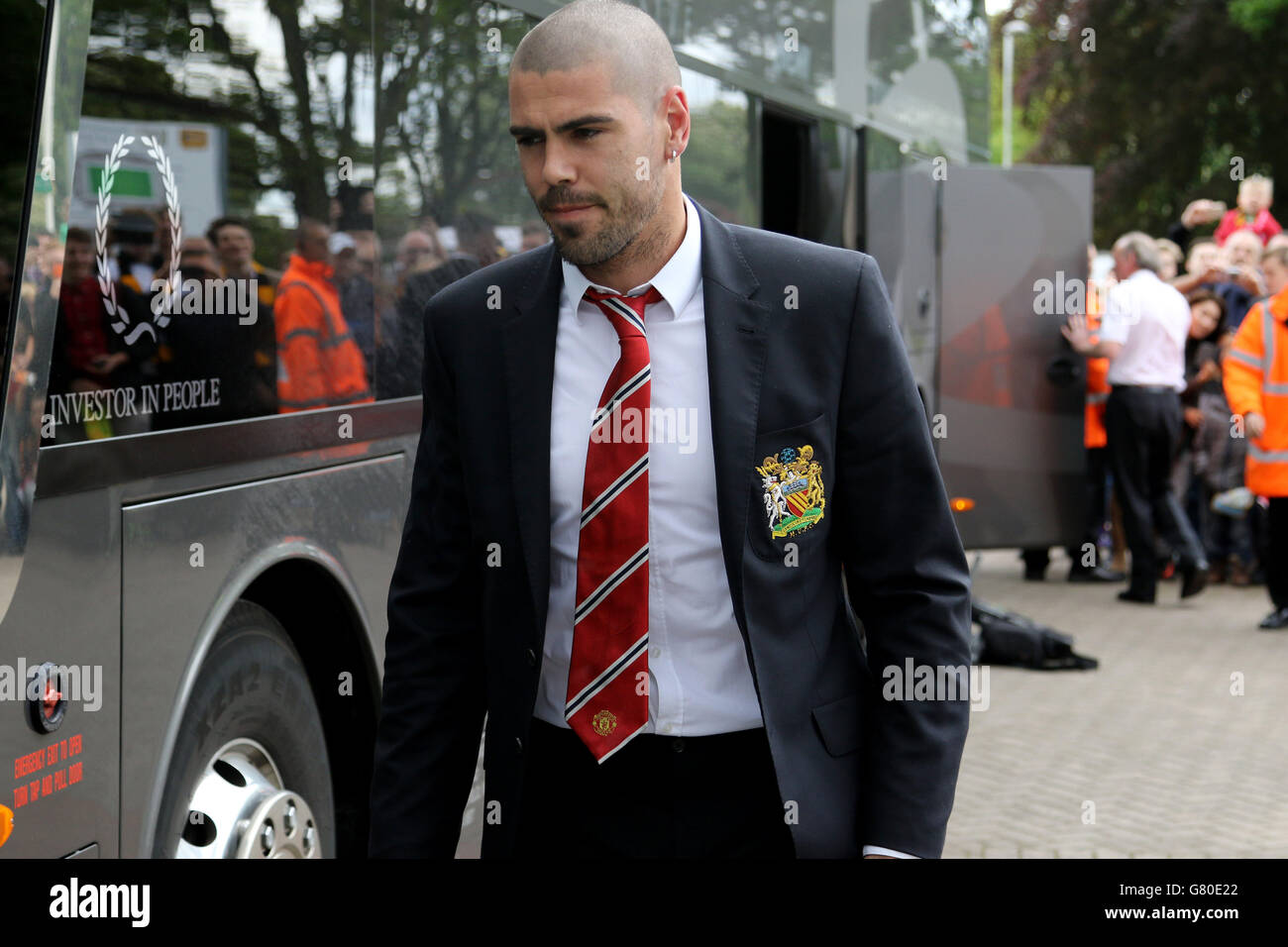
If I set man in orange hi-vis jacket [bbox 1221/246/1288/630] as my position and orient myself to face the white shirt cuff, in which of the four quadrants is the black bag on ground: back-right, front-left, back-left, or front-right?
front-right

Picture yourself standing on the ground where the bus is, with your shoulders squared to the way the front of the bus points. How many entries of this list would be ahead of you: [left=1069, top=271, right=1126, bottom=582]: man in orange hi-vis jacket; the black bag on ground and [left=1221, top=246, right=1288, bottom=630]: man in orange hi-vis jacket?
0

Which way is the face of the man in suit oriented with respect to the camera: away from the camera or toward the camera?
toward the camera

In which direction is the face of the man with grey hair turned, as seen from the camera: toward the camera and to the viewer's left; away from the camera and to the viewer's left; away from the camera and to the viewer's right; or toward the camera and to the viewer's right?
away from the camera and to the viewer's left

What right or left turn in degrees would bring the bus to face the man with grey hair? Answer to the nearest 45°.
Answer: approximately 180°

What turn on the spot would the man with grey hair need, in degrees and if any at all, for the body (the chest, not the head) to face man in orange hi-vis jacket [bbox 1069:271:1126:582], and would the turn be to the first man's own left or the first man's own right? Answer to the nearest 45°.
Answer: approximately 45° to the first man's own right

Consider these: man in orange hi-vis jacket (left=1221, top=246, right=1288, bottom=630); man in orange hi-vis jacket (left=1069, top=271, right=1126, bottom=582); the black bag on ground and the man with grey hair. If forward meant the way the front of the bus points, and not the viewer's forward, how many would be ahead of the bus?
0

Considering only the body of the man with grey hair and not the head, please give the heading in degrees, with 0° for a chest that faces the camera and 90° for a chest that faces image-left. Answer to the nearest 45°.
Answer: approximately 135°

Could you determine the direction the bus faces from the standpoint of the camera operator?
facing the viewer and to the left of the viewer

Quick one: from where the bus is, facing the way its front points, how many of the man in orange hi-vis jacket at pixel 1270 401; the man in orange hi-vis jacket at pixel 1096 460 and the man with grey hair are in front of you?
0
